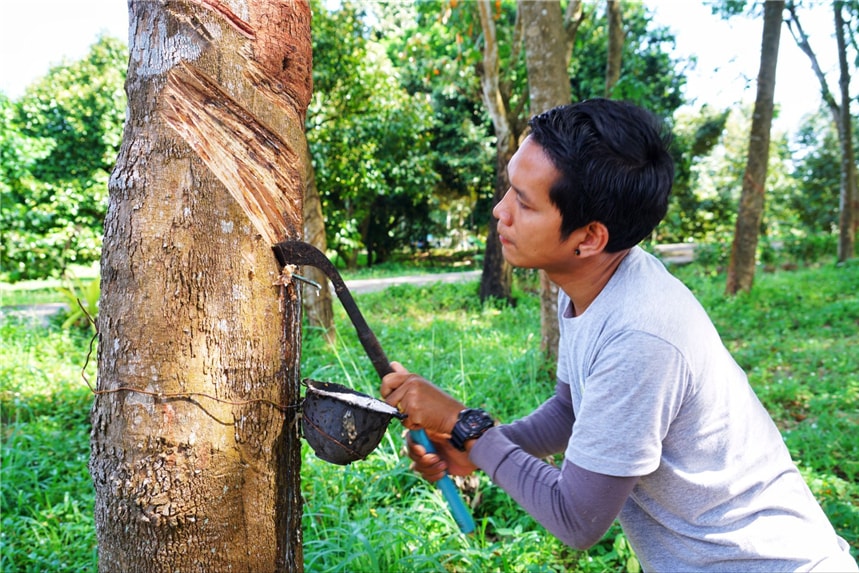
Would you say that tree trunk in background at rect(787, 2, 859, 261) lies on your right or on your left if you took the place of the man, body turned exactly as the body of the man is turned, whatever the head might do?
on your right

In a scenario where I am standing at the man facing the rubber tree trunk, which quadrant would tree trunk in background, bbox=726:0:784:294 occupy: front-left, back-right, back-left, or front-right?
back-right

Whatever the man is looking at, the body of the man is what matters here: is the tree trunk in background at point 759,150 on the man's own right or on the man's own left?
on the man's own right

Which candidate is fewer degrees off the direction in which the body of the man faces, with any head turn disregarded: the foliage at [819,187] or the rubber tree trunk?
the rubber tree trunk

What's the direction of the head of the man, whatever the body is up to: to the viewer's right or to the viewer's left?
to the viewer's left

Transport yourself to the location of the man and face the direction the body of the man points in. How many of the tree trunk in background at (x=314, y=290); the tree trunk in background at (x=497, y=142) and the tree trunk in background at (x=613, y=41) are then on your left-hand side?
0

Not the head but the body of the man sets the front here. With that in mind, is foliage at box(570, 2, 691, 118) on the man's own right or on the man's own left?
on the man's own right

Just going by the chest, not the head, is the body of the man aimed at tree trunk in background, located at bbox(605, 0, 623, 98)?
no

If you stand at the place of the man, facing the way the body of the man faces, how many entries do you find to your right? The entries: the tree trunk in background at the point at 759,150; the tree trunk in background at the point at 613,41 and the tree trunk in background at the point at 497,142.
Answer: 3

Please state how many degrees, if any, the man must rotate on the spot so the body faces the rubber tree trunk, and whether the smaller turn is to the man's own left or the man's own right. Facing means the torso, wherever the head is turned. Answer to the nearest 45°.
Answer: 0° — they already face it

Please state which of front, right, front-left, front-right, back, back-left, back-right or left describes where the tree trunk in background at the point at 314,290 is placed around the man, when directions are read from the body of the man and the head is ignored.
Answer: front-right

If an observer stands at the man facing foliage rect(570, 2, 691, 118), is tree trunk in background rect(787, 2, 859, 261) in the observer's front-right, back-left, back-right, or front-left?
front-right

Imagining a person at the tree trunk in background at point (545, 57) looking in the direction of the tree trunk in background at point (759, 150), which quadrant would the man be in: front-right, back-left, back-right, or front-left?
back-right

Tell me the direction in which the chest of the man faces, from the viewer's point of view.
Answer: to the viewer's left

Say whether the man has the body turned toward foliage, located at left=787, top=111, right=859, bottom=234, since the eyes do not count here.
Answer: no

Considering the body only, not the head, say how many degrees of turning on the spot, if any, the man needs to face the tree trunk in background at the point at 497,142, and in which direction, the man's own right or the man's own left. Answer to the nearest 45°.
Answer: approximately 90° to the man's own right
